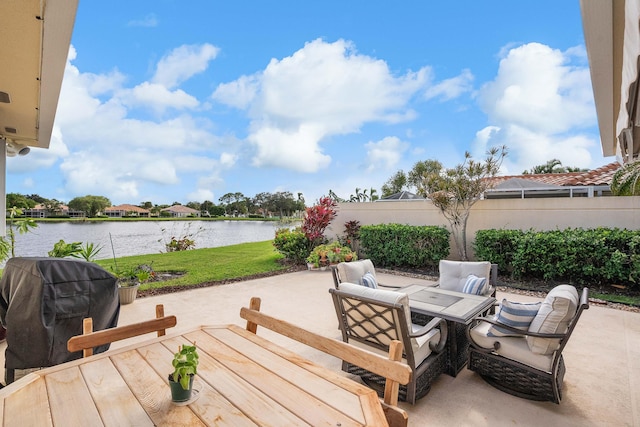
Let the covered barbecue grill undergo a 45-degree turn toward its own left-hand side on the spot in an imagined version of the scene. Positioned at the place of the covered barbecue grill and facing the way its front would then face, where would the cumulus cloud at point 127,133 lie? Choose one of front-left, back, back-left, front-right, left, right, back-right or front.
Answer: left

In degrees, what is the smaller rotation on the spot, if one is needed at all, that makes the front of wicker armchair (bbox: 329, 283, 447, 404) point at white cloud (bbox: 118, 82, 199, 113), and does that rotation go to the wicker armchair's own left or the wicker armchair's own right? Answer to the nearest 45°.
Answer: approximately 90° to the wicker armchair's own left

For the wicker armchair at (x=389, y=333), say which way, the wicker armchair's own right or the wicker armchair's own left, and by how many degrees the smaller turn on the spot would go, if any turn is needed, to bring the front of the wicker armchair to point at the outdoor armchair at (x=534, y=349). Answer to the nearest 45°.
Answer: approximately 45° to the wicker armchair's own right

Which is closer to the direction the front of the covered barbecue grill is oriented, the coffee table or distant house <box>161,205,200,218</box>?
the coffee table

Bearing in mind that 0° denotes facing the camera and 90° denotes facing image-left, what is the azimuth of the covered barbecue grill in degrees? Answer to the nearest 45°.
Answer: approximately 315°

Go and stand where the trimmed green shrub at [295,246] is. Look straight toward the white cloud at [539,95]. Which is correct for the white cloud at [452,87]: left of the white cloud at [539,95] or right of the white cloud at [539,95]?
left

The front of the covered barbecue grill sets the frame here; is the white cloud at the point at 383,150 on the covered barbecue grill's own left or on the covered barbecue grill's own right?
on the covered barbecue grill's own left

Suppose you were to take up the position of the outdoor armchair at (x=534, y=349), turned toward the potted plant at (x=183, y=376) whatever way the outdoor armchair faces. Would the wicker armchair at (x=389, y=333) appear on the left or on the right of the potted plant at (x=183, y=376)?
right

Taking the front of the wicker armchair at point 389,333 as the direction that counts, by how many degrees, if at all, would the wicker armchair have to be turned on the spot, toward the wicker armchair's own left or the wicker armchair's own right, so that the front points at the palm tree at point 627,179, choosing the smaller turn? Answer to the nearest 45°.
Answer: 0° — it already faces it

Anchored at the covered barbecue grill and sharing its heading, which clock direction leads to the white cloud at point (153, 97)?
The white cloud is roughly at 8 o'clock from the covered barbecue grill.

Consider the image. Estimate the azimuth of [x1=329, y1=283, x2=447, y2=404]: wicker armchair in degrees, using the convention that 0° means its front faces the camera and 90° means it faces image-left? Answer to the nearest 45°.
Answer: approximately 225°

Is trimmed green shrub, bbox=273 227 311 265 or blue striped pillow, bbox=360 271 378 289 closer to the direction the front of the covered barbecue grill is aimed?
the blue striped pillow

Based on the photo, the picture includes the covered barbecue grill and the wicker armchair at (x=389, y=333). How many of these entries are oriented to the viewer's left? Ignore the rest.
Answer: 0

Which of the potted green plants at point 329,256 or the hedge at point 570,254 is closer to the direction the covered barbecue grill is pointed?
the hedge

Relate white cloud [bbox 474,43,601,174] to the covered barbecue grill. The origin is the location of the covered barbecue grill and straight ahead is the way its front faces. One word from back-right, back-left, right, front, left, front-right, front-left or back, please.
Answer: front-left
